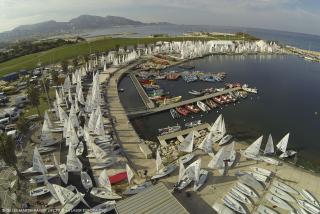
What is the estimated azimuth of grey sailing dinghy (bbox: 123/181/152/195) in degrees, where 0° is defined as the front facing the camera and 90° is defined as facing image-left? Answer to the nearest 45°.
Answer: approximately 45°

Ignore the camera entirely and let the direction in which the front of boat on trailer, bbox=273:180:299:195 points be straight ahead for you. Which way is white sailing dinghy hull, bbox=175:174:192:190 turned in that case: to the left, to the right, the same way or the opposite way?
to the right

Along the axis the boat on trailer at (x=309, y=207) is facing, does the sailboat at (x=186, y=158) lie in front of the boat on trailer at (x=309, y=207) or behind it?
in front

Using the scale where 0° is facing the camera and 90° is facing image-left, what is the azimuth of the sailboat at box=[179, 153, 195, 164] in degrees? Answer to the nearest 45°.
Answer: approximately 225°

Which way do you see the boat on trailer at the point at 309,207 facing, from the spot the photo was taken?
facing away from the viewer and to the left of the viewer

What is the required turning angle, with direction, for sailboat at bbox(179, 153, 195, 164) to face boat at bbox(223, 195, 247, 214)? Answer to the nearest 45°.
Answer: approximately 90° to its right

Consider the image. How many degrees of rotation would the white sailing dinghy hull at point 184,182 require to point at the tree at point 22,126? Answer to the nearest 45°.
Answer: approximately 45° to its right
